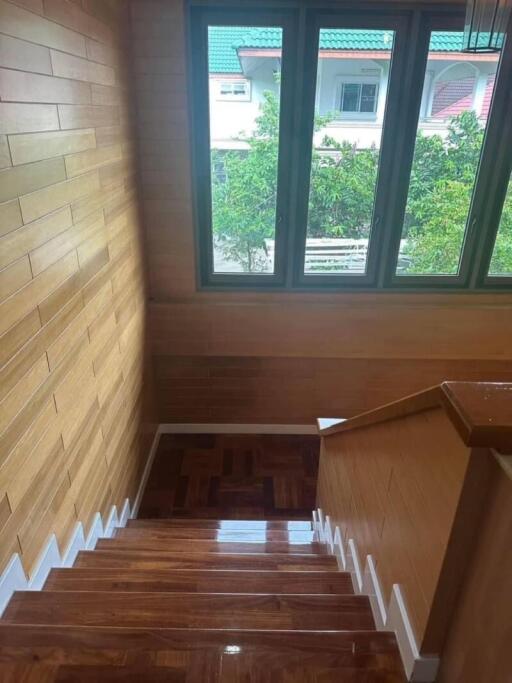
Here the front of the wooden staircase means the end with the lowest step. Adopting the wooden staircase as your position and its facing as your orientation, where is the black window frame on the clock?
The black window frame is roughly at 1 o'clock from the wooden staircase.

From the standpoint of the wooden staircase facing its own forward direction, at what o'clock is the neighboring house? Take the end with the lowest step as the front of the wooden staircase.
The neighboring house is roughly at 1 o'clock from the wooden staircase.

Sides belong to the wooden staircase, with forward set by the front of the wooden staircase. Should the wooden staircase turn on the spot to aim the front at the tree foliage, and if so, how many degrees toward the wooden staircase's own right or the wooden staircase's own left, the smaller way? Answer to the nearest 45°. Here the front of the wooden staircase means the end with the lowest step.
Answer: approximately 45° to the wooden staircase's own right

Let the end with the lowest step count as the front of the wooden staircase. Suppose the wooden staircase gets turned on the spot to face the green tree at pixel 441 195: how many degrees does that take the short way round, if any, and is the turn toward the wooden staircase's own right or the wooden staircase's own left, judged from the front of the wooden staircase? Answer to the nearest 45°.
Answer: approximately 45° to the wooden staircase's own right

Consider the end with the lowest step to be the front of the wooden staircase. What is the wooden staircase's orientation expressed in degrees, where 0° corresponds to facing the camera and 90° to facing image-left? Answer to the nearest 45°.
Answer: approximately 180°

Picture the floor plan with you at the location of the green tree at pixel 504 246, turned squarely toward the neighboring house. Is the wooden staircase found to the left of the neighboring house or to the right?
left
